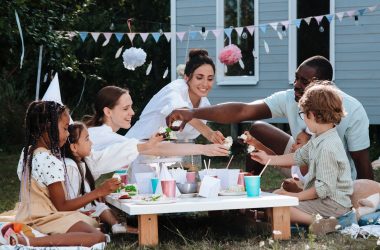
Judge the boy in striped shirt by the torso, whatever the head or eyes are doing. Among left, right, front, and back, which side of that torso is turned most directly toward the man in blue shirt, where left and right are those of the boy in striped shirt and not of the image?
right

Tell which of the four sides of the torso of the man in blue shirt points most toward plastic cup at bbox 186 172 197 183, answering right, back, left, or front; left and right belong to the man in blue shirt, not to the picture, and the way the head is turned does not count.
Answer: front

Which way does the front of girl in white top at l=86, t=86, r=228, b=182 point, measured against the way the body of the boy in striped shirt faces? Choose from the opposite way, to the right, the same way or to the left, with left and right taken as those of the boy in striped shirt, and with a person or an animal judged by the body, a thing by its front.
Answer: the opposite way

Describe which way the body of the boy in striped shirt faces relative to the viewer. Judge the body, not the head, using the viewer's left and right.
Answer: facing to the left of the viewer

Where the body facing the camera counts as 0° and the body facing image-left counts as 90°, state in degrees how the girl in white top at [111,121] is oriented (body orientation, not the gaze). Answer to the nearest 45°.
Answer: approximately 270°

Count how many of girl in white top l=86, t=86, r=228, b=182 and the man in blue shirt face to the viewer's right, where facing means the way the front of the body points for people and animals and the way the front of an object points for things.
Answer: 1

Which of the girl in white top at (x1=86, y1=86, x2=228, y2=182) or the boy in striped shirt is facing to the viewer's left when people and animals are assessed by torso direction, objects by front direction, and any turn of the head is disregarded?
the boy in striped shirt

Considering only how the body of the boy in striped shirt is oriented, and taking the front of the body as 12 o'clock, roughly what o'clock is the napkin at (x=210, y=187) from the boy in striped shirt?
The napkin is roughly at 11 o'clock from the boy in striped shirt.

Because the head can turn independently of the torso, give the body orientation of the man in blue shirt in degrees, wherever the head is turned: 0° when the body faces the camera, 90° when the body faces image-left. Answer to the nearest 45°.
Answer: approximately 45°

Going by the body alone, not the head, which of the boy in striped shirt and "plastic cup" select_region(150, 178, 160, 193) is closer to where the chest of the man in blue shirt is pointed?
the plastic cup
